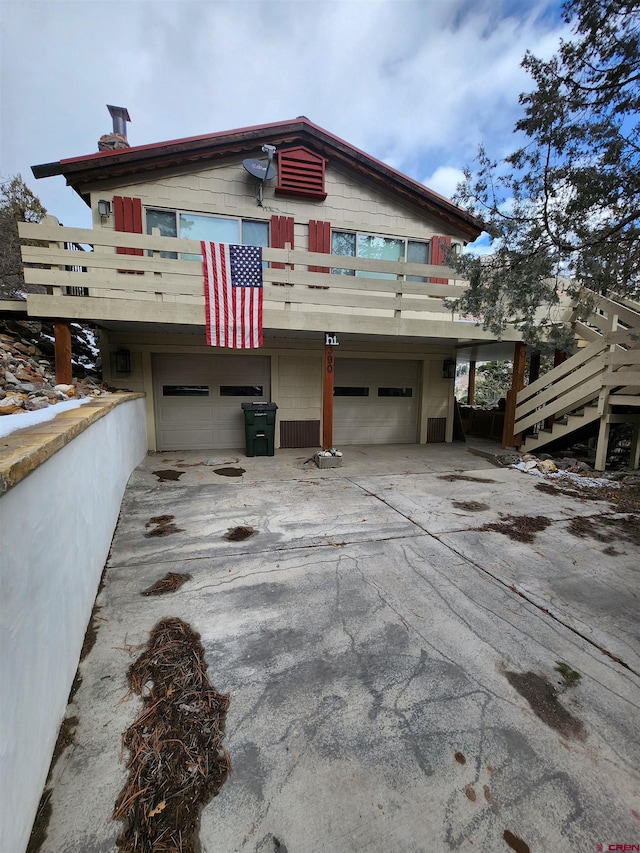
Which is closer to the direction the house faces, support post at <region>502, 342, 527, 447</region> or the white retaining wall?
the white retaining wall

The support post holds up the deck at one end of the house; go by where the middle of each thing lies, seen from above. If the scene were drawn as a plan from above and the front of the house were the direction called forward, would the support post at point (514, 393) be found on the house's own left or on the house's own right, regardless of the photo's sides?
on the house's own left

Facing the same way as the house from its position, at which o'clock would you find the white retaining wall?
The white retaining wall is roughly at 12 o'clock from the house.

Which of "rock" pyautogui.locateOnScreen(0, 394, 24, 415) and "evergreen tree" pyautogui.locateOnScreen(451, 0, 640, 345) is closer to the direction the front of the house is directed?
the rock

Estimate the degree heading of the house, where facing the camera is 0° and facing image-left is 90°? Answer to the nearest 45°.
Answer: approximately 0°
